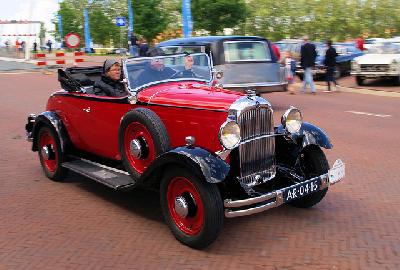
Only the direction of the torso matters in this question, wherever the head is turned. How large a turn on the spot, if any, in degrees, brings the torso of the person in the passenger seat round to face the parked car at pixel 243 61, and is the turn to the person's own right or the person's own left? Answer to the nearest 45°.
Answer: approximately 135° to the person's own left

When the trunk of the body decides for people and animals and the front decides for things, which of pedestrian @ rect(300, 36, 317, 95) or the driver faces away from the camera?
the pedestrian

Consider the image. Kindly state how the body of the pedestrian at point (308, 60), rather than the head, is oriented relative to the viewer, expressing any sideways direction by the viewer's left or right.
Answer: facing away from the viewer

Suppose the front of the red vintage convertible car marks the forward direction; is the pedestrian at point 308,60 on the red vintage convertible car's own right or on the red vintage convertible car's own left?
on the red vintage convertible car's own left

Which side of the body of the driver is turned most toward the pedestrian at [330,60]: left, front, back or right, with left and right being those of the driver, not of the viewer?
left

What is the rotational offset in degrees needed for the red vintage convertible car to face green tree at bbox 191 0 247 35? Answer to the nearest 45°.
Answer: approximately 135° to its left

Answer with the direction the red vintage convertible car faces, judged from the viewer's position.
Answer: facing the viewer and to the right of the viewer

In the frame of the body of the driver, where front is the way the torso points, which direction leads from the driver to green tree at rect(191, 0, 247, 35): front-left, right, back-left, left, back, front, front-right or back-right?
back-left
